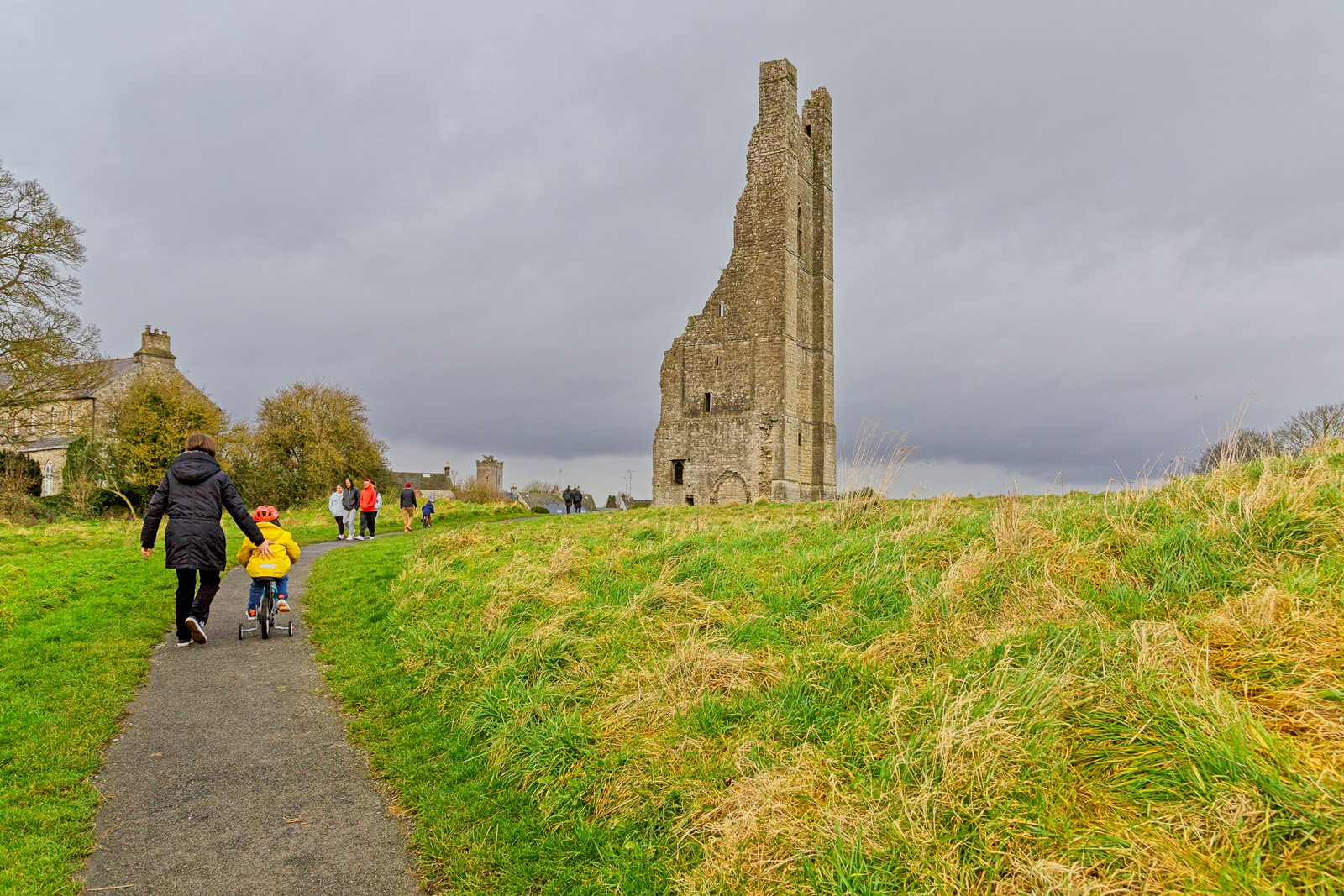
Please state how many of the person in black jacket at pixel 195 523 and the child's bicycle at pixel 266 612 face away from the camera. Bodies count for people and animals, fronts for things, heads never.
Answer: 2

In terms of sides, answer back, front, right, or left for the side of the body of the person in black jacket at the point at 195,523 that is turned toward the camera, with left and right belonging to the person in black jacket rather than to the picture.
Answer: back

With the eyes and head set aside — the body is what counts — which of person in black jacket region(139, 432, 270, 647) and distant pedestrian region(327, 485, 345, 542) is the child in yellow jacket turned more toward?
the distant pedestrian

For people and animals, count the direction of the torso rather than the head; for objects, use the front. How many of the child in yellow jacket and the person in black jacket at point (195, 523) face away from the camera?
2

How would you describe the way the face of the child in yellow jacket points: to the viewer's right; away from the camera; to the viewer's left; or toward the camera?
away from the camera

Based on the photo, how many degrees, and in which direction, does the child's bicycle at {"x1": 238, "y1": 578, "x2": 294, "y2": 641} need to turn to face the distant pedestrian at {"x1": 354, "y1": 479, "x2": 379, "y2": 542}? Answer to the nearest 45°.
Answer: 0° — it already faces them

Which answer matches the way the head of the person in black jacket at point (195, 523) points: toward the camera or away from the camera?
away from the camera

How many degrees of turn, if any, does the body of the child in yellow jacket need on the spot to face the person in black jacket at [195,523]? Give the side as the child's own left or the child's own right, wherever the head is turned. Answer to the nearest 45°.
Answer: approximately 135° to the child's own left

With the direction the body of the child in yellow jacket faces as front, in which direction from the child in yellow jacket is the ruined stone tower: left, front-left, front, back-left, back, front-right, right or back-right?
front-right

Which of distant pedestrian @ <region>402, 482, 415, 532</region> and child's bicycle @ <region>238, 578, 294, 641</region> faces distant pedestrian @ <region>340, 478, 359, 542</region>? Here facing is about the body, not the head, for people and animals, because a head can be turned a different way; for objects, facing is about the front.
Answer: the child's bicycle

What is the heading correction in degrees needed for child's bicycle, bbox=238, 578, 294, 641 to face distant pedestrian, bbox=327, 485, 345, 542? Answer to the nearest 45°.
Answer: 0° — it already faces them

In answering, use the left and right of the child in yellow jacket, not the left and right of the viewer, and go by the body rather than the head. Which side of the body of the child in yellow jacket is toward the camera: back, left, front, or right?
back

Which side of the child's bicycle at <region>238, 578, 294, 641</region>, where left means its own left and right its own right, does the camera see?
back
